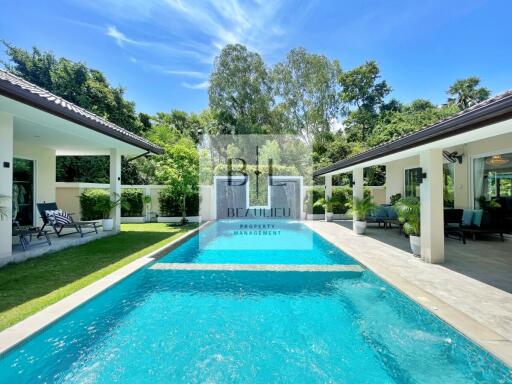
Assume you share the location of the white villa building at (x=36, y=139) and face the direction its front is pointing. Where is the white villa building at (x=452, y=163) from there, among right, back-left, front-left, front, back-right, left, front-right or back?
front

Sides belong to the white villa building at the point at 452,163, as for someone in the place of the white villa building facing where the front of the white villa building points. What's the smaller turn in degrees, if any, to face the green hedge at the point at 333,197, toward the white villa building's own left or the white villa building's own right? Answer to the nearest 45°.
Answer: approximately 90° to the white villa building's own right

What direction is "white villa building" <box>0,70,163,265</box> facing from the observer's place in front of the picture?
facing the viewer and to the right of the viewer

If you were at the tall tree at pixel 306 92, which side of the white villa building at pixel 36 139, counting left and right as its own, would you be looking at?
left

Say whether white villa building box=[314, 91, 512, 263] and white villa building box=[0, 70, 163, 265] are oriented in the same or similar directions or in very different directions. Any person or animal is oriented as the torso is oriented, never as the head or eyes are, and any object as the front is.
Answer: very different directions

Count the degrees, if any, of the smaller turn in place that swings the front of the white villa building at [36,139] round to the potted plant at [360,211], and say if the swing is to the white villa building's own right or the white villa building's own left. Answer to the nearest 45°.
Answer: approximately 45° to the white villa building's own left

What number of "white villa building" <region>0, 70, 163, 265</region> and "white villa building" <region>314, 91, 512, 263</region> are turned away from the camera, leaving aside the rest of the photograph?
0

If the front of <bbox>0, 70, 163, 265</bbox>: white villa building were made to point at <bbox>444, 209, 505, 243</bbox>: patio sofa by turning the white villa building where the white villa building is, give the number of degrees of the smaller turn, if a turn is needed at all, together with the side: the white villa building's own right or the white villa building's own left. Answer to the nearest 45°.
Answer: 0° — it already faces it

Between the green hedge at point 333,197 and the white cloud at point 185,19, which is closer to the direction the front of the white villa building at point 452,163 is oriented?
the white cloud

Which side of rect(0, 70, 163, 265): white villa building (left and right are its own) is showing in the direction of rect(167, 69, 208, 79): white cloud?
left

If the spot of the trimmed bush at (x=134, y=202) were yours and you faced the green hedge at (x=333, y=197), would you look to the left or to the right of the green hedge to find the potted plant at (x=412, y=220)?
right

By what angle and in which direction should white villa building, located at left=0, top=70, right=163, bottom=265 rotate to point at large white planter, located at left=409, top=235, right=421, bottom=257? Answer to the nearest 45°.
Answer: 0° — it already faces it

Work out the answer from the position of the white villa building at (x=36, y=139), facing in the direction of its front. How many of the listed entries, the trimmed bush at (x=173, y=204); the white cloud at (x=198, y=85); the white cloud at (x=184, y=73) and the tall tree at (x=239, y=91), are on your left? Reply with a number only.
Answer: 4

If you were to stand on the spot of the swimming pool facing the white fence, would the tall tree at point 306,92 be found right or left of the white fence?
right

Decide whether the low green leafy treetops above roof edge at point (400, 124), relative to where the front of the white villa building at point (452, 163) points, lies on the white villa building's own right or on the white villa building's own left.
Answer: on the white villa building's own right

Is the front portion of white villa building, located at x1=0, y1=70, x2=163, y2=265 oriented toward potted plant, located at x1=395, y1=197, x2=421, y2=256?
yes

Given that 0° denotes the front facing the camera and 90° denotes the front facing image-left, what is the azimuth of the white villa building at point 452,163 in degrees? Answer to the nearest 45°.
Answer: approximately 45°
